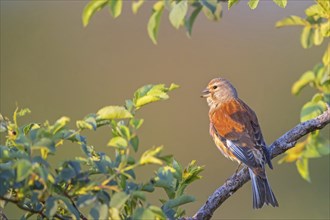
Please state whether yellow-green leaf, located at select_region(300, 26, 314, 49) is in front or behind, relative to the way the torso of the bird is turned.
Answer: behind

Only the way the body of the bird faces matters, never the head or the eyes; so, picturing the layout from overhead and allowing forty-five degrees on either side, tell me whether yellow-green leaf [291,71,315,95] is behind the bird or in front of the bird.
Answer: behind

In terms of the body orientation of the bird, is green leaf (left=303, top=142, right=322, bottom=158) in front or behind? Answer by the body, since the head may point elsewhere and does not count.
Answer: behind

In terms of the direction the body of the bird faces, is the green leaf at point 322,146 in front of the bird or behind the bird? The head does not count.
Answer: behind
